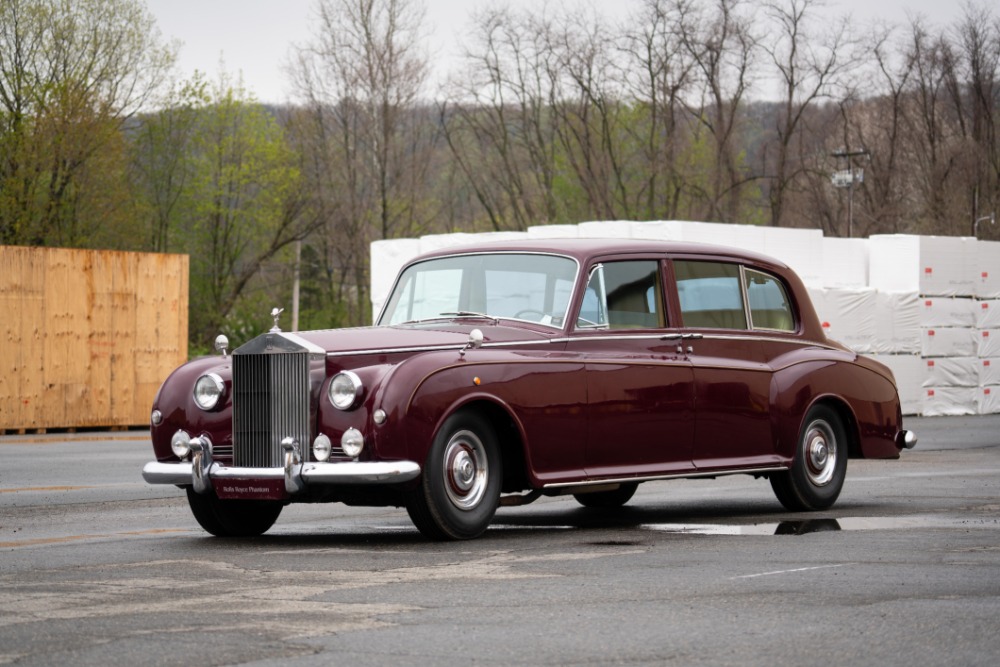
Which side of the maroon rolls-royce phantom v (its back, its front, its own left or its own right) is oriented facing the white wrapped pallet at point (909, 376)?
back

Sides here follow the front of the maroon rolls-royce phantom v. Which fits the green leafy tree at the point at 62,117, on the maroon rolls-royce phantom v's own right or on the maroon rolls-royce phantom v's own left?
on the maroon rolls-royce phantom v's own right

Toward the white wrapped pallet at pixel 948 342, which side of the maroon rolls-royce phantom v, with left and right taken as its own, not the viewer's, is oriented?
back

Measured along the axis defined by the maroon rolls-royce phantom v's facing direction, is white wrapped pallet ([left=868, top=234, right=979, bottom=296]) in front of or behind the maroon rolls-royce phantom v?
behind

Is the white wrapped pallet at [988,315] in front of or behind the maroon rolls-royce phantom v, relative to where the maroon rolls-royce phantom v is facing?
behind

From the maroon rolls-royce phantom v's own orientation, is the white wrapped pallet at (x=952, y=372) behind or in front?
behind

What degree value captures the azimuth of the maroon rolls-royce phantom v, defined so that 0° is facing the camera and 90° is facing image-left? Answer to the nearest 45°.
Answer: approximately 45°

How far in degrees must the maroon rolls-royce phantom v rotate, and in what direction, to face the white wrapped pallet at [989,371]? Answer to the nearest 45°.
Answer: approximately 180°

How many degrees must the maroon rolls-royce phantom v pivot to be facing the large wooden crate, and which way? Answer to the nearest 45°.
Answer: approximately 90° to its right

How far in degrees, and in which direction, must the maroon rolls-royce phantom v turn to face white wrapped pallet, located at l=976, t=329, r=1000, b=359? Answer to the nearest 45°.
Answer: approximately 180°

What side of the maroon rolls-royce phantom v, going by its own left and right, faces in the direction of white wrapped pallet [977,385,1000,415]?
back

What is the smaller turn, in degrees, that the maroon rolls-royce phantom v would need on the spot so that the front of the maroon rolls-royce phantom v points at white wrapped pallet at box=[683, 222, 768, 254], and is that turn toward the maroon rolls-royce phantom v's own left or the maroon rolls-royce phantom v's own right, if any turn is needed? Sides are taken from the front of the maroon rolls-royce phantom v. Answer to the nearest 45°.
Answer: approximately 135° to the maroon rolls-royce phantom v's own right
